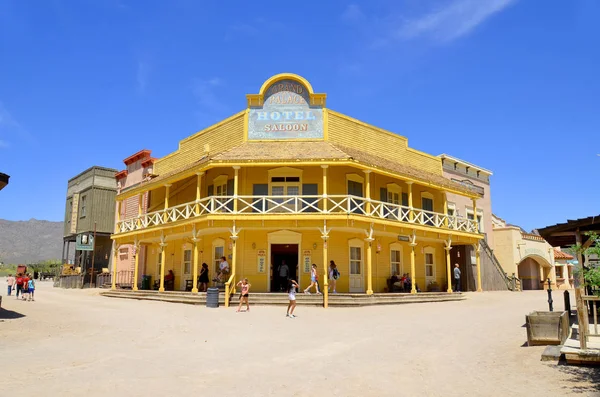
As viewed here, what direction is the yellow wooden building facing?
toward the camera

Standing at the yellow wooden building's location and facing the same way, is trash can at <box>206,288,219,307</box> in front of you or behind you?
in front

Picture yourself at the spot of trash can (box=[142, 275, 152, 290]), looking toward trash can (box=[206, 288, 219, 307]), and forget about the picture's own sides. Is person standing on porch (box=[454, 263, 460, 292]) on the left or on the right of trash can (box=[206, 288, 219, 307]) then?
left

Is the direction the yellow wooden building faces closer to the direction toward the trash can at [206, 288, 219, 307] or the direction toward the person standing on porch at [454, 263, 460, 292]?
the trash can

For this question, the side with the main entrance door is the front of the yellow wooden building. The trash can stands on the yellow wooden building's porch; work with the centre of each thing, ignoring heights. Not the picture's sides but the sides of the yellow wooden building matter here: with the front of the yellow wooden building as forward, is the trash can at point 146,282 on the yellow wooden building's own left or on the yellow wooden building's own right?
on the yellow wooden building's own right
